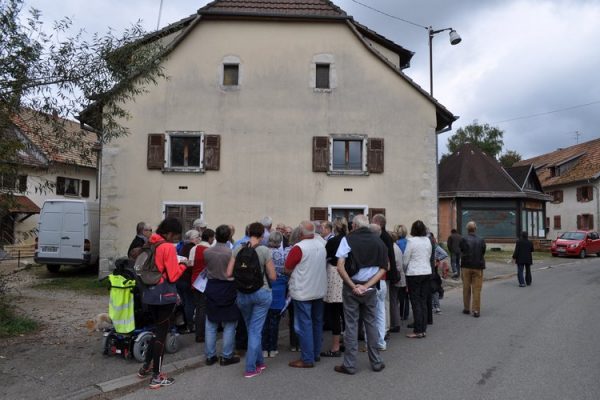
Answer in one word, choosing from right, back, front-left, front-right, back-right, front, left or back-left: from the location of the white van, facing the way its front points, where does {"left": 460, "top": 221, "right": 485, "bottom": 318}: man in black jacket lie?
back-right

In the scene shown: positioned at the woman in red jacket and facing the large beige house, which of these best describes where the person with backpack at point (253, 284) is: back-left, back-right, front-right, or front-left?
front-right

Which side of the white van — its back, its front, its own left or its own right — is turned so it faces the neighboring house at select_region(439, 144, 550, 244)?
right

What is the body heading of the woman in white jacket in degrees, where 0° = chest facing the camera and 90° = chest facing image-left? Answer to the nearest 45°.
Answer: approximately 135°

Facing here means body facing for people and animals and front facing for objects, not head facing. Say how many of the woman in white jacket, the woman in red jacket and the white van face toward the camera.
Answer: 0

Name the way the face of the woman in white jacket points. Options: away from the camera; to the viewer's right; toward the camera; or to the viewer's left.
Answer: away from the camera

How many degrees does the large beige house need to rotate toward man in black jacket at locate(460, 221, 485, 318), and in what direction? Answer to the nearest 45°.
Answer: approximately 45° to its left

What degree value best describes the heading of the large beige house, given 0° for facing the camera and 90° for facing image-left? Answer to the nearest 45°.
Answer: approximately 0°

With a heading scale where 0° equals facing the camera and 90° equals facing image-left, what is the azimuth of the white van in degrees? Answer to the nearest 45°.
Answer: approximately 180°

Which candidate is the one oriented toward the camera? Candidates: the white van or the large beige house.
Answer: the large beige house

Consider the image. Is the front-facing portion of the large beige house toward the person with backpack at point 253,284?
yes

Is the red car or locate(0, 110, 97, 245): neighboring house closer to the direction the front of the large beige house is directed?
the neighboring house
